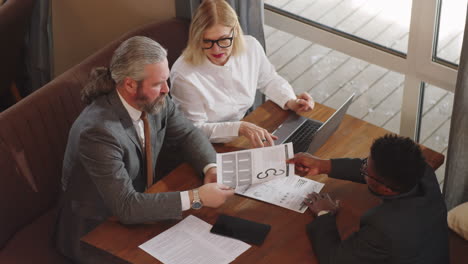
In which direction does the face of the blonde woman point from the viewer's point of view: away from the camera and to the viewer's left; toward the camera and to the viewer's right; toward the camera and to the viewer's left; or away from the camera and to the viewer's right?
toward the camera and to the viewer's right

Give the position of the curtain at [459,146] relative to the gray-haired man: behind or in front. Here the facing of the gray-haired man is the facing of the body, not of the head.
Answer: in front

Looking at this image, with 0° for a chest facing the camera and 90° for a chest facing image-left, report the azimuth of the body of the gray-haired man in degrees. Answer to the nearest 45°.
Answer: approximately 315°

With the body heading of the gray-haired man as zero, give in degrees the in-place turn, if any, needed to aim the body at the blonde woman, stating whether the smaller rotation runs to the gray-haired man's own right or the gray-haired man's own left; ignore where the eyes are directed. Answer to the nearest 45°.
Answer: approximately 90° to the gray-haired man's own left

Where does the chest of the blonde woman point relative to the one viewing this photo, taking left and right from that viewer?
facing the viewer and to the right of the viewer

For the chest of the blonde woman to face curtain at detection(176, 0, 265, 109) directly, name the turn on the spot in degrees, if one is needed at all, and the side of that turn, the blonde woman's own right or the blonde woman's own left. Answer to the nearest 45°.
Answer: approximately 135° to the blonde woman's own left

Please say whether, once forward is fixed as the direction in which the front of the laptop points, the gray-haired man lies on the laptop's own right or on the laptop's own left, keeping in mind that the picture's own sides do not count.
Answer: on the laptop's own left

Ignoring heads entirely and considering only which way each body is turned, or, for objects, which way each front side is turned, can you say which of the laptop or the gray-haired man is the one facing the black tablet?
the gray-haired man

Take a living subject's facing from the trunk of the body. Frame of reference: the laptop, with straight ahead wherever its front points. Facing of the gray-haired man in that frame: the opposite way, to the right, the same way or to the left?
the opposite way

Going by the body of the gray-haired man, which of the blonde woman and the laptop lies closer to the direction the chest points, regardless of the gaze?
the laptop

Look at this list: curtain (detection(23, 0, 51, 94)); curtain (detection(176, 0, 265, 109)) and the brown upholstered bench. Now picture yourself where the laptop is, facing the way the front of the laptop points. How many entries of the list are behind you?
0

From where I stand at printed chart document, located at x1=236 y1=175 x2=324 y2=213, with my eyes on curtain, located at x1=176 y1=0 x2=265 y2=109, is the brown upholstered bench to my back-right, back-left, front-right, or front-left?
front-left

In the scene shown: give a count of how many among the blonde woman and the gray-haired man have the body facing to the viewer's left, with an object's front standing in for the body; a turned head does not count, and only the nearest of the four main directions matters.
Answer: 0

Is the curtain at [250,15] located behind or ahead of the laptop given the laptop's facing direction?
ahead

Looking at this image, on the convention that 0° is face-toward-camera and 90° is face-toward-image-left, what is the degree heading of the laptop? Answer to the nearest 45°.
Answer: approximately 135°

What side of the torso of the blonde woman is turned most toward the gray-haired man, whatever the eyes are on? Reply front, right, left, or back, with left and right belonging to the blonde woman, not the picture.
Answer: right

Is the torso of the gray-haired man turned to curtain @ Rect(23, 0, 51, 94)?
no
